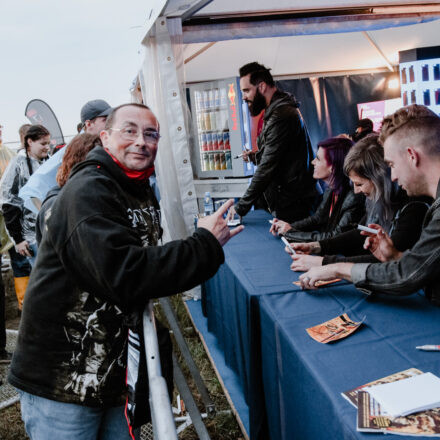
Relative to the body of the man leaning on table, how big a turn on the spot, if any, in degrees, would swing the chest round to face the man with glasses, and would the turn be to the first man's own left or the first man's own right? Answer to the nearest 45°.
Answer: approximately 45° to the first man's own left

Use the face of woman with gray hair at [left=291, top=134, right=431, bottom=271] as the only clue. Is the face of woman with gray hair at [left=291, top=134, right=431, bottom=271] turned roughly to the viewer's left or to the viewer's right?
to the viewer's left

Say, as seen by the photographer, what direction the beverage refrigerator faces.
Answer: facing the viewer

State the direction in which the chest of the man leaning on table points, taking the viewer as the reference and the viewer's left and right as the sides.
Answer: facing to the left of the viewer

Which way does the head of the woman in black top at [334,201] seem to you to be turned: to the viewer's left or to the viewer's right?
to the viewer's left

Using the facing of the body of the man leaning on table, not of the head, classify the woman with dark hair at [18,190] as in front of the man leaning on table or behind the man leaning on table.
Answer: in front

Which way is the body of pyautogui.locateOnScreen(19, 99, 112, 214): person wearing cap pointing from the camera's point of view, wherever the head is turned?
to the viewer's right

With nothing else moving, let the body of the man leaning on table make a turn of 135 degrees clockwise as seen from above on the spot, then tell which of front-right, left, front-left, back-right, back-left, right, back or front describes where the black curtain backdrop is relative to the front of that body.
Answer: front-left

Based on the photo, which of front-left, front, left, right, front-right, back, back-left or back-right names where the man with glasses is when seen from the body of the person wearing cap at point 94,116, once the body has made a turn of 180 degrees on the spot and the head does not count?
left

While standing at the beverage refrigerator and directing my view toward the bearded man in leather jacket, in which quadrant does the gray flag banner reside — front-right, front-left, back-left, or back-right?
back-right

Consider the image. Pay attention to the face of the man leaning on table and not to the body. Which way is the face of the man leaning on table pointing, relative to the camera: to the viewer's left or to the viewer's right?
to the viewer's left

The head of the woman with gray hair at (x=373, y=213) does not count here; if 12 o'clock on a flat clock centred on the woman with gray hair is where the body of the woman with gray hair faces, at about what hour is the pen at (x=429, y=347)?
The pen is roughly at 9 o'clock from the woman with gray hair.
